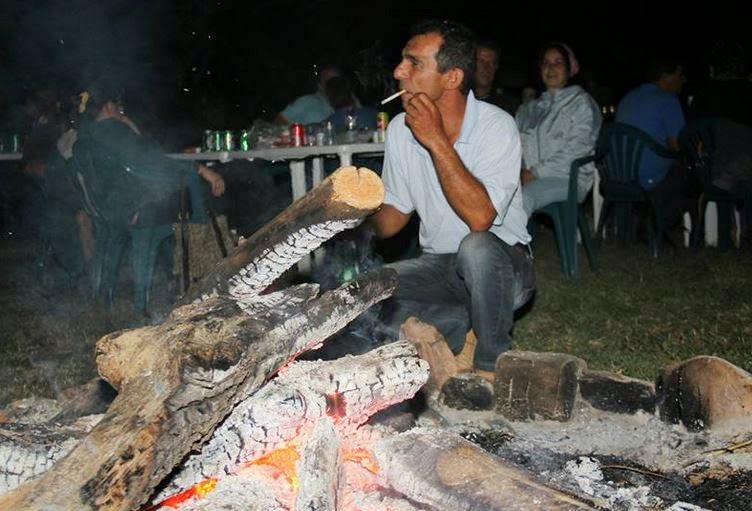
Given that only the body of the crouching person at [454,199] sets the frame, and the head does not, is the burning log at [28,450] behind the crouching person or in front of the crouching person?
in front

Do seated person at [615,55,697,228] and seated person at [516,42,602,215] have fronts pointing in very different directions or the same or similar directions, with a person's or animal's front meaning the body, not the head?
very different directions

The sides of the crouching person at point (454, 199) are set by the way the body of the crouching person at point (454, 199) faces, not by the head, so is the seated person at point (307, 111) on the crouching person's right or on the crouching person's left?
on the crouching person's right

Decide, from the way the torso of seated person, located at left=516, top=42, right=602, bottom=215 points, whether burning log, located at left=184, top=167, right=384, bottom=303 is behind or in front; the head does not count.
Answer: in front

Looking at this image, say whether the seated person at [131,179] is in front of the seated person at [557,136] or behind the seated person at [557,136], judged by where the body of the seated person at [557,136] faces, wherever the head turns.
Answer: in front
